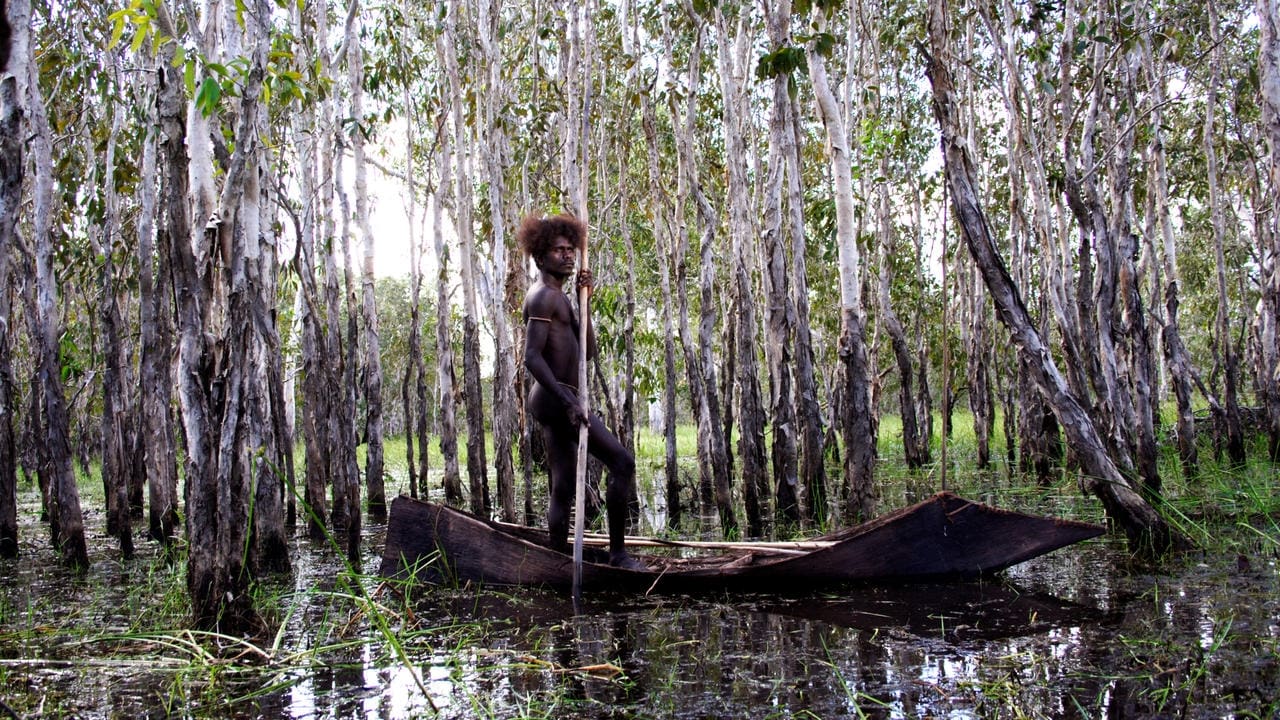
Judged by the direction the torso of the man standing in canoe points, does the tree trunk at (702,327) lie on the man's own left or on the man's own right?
on the man's own left

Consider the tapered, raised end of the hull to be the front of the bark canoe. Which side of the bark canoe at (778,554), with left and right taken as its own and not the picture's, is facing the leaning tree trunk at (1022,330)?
front

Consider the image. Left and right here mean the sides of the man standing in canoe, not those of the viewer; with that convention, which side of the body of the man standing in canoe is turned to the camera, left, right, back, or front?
right

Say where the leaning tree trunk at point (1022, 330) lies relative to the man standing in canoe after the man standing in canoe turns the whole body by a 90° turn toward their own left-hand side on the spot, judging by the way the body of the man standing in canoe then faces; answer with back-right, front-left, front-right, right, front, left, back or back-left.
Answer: right

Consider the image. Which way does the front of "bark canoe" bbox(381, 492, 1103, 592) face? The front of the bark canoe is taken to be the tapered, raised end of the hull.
to the viewer's right

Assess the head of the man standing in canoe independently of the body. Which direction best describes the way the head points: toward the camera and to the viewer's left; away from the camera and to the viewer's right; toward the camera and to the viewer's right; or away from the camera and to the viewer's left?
toward the camera and to the viewer's right

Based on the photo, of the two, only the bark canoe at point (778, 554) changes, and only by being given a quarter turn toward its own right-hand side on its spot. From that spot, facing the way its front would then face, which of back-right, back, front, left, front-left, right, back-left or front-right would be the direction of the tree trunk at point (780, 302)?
back

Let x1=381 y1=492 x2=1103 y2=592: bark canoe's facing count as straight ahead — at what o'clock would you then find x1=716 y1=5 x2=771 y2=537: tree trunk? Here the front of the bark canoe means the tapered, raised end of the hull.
The tree trunk is roughly at 9 o'clock from the bark canoe.

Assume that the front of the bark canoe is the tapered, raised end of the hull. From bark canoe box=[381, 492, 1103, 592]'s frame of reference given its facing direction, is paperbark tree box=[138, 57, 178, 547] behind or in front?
behind
